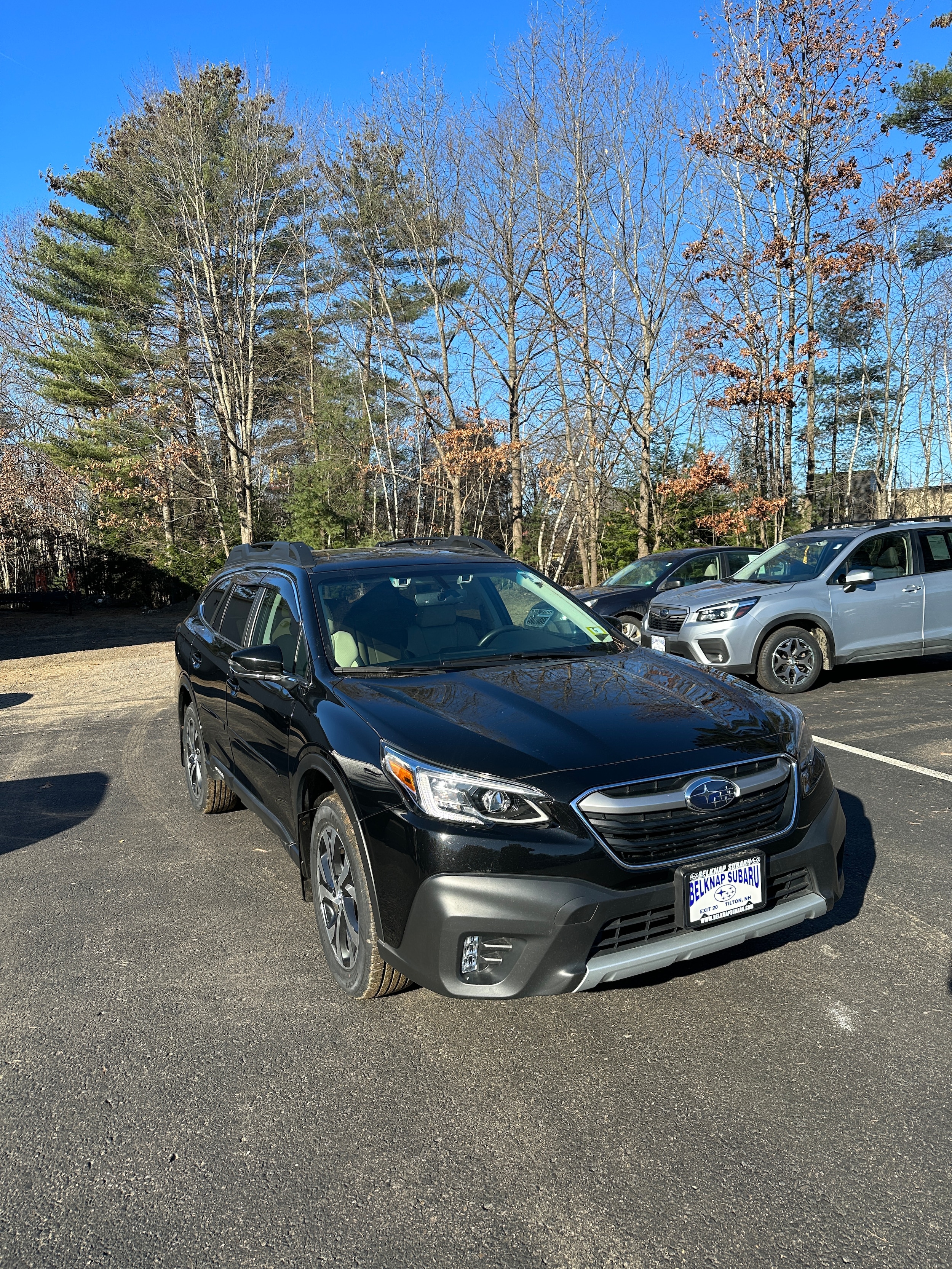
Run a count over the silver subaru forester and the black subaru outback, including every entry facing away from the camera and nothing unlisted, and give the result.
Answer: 0

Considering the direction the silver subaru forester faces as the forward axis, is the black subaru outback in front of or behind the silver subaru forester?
in front

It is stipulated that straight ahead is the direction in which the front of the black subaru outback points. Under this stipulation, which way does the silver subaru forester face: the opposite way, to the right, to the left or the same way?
to the right

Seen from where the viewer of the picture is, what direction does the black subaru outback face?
facing the viewer and to the right of the viewer

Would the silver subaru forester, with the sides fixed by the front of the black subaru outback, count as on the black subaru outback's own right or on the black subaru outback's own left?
on the black subaru outback's own left

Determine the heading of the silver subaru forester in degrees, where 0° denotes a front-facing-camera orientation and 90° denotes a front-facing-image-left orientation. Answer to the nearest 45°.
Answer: approximately 45°
